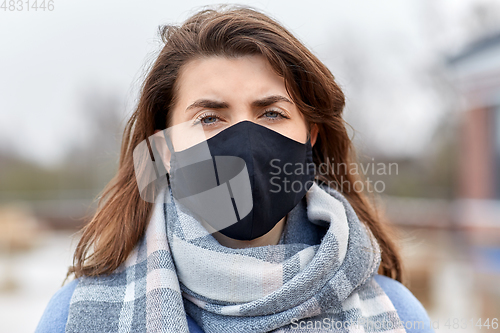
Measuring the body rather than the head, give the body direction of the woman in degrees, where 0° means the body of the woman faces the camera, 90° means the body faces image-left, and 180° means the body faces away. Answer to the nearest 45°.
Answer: approximately 0°

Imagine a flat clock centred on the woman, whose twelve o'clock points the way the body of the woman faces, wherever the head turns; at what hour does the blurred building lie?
The blurred building is roughly at 7 o'clock from the woman.
